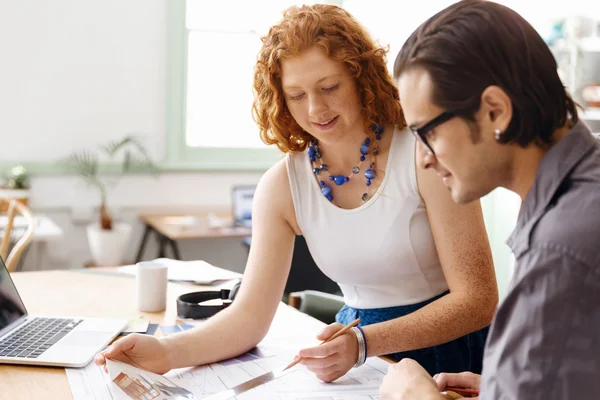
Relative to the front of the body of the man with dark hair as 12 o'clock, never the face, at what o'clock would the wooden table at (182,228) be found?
The wooden table is roughly at 2 o'clock from the man with dark hair.

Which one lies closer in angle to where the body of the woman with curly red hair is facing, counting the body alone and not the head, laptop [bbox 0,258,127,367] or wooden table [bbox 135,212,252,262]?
the laptop

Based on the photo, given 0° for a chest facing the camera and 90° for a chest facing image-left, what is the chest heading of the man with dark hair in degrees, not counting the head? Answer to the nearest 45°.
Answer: approximately 90°

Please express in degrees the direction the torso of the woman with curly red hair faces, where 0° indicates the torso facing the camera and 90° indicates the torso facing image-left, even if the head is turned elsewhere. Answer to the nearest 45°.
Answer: approximately 45°

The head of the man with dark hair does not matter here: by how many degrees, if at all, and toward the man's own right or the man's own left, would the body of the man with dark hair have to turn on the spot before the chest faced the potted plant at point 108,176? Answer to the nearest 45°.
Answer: approximately 45° to the man's own right

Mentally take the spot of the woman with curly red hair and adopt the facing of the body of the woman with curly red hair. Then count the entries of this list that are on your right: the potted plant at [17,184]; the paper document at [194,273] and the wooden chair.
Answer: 3

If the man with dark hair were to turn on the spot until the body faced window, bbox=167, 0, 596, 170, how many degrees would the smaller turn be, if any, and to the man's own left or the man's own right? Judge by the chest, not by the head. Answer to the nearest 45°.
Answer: approximately 45° to the man's own right
